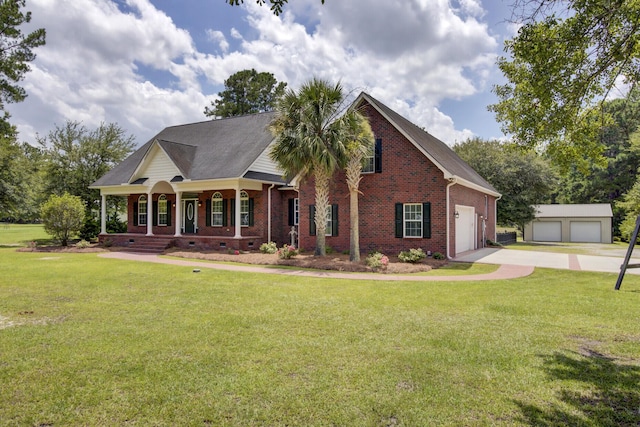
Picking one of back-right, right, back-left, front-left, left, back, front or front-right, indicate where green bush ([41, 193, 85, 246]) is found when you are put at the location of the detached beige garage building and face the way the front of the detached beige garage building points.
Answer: front-right

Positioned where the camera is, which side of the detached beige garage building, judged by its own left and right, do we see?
front

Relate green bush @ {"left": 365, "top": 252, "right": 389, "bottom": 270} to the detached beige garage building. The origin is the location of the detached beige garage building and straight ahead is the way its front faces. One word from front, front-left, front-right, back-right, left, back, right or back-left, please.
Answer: front

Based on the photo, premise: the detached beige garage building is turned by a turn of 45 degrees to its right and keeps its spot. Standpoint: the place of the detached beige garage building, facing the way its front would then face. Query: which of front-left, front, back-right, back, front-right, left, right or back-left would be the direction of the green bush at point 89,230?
front

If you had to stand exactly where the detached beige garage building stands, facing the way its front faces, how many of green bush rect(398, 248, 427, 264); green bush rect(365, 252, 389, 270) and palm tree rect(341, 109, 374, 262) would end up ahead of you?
3

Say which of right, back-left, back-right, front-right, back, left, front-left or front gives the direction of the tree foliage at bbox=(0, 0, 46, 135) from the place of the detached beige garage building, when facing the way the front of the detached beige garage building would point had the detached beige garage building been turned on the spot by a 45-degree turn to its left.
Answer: right

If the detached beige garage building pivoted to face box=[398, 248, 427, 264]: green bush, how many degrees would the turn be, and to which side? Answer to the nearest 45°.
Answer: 0° — it already faces it

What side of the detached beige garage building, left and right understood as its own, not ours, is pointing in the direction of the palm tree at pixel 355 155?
front

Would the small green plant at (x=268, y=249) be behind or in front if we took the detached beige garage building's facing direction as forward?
in front

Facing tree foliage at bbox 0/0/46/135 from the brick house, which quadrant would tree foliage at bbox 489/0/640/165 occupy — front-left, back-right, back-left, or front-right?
back-left

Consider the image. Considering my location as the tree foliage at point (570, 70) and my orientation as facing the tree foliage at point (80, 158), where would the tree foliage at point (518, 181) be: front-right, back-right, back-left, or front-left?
front-right

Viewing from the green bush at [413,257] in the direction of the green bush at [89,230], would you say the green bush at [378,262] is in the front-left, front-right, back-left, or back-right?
front-left
